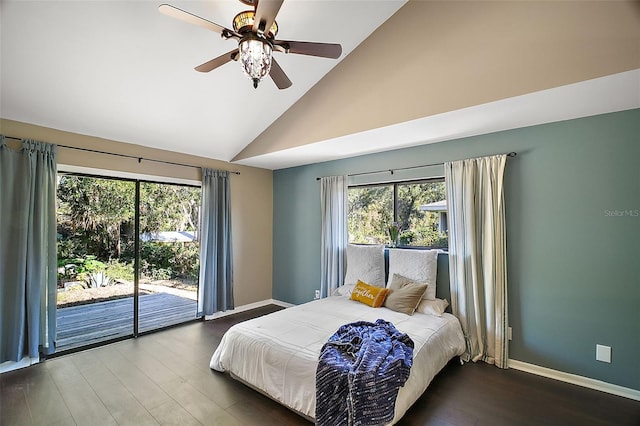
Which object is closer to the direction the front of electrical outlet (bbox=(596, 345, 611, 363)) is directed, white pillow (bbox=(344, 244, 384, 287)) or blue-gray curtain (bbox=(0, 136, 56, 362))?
the blue-gray curtain

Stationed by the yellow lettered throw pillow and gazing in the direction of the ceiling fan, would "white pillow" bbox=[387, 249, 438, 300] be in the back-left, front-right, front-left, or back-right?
back-left

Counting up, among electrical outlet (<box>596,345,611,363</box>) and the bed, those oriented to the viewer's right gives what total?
0

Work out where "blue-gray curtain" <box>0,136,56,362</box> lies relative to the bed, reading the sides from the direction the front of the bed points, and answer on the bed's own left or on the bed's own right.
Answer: on the bed's own right

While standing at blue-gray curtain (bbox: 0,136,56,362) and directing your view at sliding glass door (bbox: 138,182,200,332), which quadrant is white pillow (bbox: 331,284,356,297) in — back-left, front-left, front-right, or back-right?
front-right

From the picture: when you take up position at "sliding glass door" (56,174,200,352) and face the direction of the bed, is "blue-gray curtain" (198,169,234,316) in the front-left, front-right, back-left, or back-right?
front-left

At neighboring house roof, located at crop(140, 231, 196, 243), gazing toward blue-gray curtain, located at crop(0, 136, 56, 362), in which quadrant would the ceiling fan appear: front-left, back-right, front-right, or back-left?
front-left

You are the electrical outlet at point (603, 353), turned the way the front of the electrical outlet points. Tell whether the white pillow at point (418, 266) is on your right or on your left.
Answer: on your right

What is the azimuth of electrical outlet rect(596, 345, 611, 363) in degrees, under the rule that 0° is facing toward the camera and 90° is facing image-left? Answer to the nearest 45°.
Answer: approximately 0°

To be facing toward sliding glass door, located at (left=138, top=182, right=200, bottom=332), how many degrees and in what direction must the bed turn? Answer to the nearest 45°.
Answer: approximately 90° to its right

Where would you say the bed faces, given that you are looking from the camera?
facing the viewer and to the left of the viewer

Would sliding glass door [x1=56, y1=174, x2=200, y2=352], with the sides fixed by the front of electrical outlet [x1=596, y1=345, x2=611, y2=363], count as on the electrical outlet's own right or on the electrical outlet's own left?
on the electrical outlet's own right

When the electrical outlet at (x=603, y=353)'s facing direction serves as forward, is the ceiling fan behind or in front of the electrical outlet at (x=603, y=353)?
in front

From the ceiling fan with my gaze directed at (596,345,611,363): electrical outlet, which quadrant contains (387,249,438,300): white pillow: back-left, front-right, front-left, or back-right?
front-left

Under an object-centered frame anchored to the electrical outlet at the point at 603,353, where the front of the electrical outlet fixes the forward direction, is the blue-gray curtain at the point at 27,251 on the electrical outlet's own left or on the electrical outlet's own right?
on the electrical outlet's own right

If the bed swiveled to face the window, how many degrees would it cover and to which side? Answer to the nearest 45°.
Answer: approximately 180°

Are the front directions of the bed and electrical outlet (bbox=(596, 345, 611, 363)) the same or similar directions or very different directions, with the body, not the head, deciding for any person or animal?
same or similar directions

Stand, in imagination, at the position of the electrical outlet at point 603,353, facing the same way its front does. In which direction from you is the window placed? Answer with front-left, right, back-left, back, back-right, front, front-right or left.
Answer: right
